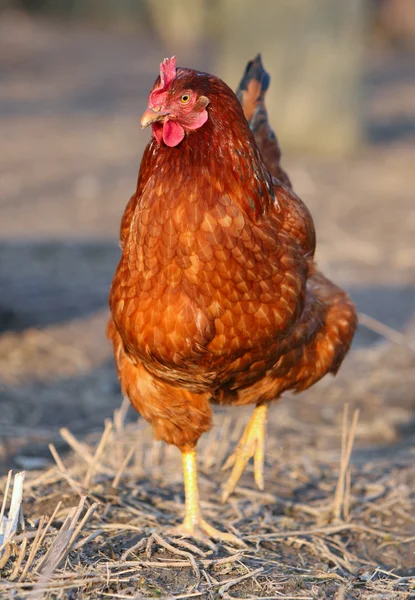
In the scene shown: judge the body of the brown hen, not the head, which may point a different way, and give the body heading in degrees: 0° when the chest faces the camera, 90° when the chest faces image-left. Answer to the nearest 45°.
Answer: approximately 45°
